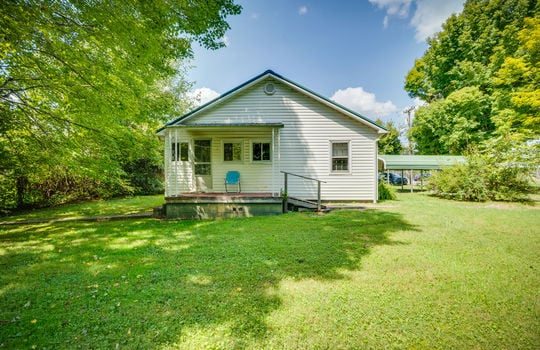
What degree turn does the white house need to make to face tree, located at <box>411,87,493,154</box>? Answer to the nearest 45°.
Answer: approximately 135° to its left

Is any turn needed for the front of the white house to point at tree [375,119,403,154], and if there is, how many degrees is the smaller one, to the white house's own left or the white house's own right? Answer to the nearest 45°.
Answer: approximately 135° to the white house's own left

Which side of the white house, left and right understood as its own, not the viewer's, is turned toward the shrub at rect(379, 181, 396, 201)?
left

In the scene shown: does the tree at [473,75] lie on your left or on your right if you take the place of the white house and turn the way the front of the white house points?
on your left

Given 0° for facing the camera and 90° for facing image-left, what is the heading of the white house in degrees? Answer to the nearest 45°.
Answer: approximately 0°

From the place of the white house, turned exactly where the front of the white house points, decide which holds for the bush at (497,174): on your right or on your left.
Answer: on your left

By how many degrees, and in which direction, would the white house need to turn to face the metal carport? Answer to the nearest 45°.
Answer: approximately 135° to its left
